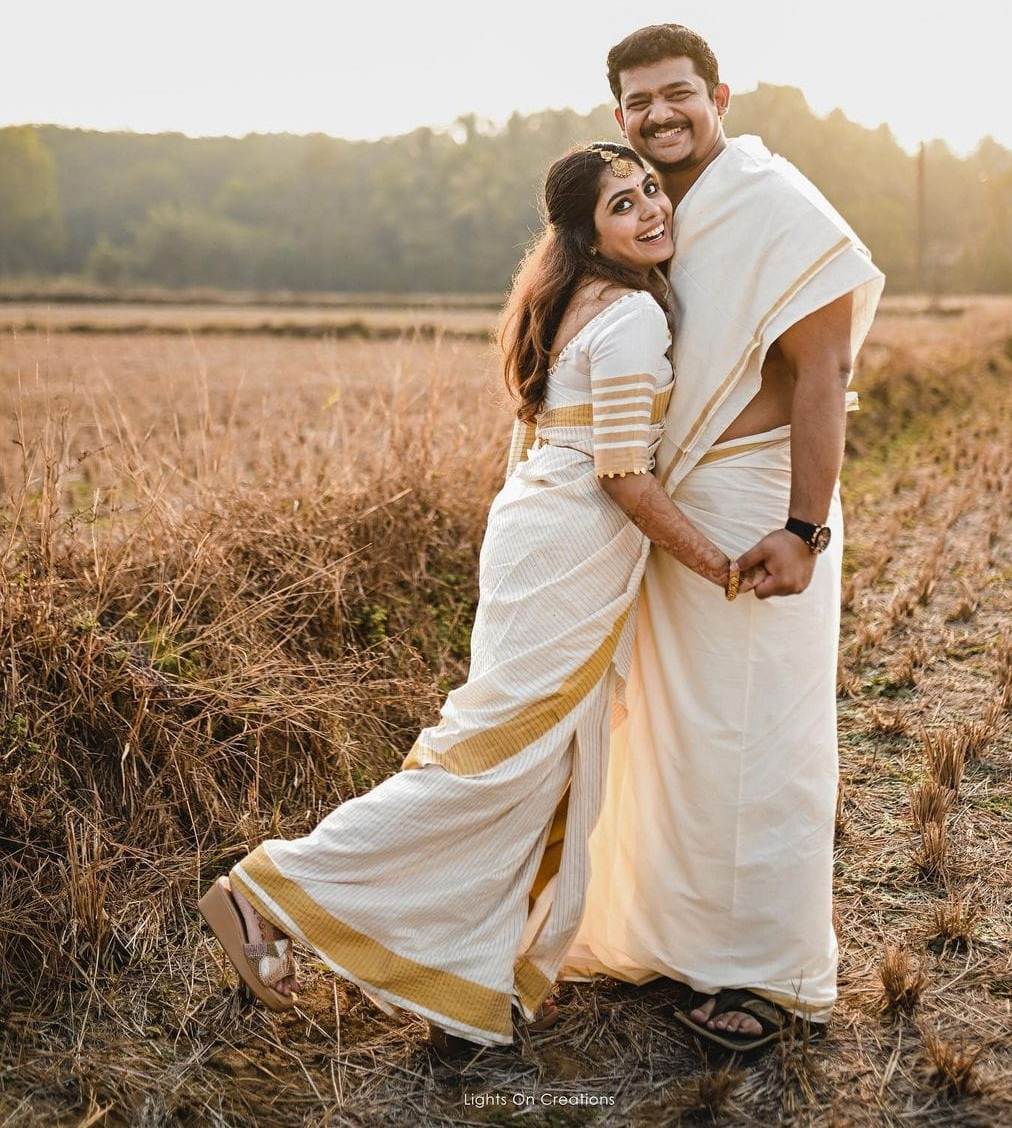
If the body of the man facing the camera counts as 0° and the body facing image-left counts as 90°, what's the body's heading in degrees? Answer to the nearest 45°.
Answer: approximately 45°

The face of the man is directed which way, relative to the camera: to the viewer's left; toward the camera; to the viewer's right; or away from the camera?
toward the camera

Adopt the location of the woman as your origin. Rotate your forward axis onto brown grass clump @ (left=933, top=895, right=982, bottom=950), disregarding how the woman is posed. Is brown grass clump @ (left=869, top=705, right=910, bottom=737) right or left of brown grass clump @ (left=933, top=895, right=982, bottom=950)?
left

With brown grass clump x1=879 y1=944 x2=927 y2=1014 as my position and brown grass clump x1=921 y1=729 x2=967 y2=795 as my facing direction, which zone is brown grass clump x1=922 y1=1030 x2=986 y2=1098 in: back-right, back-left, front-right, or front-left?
back-right

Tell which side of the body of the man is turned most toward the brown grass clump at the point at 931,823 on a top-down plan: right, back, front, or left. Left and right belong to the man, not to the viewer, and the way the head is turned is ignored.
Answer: back

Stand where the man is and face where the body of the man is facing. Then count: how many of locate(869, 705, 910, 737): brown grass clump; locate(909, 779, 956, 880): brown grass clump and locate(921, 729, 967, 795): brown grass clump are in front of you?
0

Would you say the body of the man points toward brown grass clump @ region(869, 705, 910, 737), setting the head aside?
no
